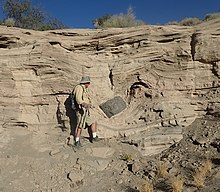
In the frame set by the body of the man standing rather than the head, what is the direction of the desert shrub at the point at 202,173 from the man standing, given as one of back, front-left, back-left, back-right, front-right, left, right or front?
front-right

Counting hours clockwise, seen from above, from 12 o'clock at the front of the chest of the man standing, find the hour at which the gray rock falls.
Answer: The gray rock is roughly at 11 o'clock from the man standing.

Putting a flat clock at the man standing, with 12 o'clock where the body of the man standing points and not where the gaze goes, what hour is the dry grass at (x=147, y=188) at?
The dry grass is roughly at 2 o'clock from the man standing.

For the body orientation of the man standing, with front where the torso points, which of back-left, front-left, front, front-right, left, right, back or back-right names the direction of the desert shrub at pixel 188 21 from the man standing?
front-left

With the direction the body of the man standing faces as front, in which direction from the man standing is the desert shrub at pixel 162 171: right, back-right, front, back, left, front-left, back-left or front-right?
front-right

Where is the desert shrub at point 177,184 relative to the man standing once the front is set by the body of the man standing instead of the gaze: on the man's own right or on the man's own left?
on the man's own right

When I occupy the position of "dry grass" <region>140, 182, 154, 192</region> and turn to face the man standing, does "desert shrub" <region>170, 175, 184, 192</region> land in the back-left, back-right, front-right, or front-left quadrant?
back-right

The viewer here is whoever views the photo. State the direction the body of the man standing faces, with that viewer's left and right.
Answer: facing to the right of the viewer
